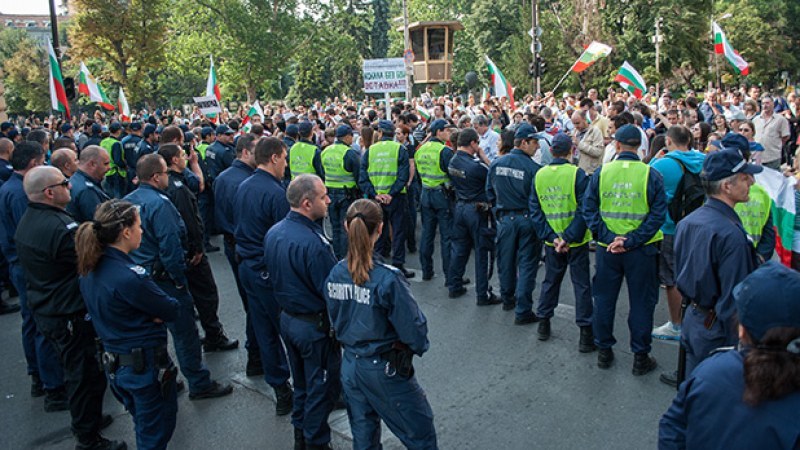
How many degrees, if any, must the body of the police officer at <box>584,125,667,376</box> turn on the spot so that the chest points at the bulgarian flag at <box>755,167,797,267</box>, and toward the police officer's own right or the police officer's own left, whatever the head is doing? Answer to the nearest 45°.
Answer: approximately 45° to the police officer's own right

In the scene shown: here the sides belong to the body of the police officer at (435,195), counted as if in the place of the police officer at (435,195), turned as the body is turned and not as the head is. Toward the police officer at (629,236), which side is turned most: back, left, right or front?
right

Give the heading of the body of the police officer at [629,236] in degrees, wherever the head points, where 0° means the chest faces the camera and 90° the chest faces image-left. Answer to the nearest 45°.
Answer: approximately 180°

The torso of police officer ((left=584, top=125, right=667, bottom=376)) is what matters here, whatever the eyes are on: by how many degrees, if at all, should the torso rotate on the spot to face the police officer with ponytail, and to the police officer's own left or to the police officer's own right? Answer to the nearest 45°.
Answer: approximately 135° to the police officer's own left

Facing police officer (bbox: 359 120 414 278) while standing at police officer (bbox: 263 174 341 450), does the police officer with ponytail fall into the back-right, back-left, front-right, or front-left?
back-right

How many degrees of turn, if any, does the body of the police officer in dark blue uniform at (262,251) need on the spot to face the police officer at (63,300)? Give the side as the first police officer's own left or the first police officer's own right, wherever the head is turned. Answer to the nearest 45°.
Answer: approximately 135° to the first police officer's own left

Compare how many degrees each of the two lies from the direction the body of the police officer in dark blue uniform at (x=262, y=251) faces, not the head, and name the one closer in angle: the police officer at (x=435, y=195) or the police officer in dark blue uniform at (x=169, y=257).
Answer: the police officer

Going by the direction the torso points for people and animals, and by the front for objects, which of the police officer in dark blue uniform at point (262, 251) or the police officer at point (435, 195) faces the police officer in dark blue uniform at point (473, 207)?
the police officer in dark blue uniform at point (262, 251)

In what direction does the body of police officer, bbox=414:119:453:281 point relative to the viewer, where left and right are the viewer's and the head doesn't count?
facing away from the viewer and to the right of the viewer

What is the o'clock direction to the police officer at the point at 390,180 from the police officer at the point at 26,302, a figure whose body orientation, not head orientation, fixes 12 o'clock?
the police officer at the point at 390,180 is roughly at 1 o'clock from the police officer at the point at 26,302.

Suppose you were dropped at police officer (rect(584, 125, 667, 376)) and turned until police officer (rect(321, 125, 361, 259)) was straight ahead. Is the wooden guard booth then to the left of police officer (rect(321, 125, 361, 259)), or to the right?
right

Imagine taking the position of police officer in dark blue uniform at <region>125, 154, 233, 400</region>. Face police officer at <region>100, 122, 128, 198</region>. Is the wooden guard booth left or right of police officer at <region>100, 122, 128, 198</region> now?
right
